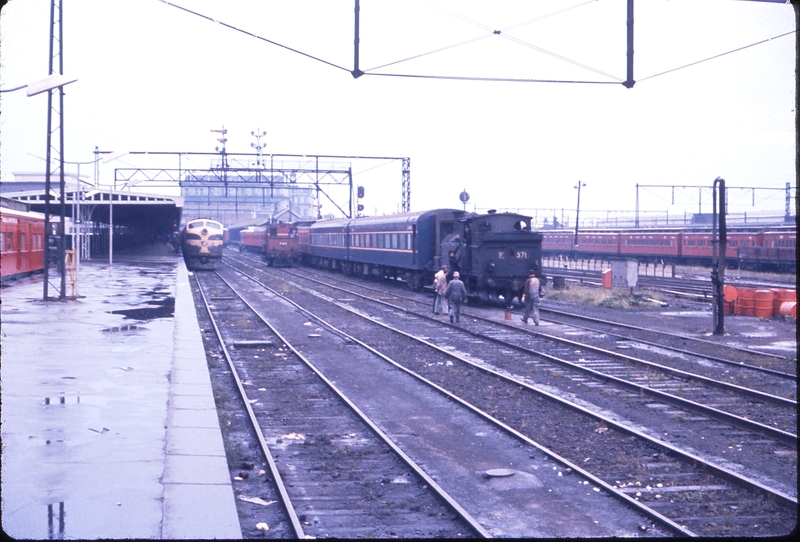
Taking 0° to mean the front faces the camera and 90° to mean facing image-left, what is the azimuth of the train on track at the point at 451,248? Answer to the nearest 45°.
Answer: approximately 315°

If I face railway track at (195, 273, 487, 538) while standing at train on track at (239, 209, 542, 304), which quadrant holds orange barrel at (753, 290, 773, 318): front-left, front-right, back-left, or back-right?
front-left

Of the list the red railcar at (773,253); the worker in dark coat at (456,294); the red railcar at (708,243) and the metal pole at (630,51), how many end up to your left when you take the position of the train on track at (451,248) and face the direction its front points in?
2

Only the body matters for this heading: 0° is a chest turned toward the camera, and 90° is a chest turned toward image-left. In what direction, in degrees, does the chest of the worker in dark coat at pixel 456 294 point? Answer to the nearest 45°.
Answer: approximately 180°

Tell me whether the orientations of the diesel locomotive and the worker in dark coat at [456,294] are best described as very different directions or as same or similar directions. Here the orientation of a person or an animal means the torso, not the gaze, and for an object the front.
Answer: very different directions

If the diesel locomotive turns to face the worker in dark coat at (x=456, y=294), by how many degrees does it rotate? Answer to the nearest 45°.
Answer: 0° — it already faces them

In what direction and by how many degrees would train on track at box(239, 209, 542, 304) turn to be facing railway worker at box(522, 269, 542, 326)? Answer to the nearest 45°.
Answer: approximately 45° to its right

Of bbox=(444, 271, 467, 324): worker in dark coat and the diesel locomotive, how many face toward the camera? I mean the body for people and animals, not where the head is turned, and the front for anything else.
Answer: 1

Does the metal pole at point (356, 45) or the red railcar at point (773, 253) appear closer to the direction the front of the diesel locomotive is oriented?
the metal pole

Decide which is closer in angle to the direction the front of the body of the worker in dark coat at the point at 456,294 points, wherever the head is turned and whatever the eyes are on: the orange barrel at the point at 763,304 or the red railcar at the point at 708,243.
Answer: the red railcar

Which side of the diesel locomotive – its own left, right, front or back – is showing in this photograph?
front

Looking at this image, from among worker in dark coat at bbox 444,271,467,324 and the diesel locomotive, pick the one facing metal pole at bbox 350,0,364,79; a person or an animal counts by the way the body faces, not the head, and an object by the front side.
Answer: the diesel locomotive

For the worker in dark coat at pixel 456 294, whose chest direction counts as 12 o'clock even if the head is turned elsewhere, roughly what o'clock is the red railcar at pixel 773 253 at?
The red railcar is roughly at 1 o'clock from the worker in dark coat.

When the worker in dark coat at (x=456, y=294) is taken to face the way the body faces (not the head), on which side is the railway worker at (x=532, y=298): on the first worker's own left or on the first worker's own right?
on the first worker's own right

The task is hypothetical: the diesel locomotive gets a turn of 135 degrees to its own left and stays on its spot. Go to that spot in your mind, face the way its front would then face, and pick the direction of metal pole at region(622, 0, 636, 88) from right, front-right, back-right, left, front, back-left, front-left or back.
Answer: back-right

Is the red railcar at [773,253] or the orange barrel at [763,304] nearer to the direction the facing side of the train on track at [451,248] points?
the orange barrel

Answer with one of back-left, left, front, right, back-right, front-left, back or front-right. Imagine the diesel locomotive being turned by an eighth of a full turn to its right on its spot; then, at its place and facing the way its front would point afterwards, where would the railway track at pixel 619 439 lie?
front-left
